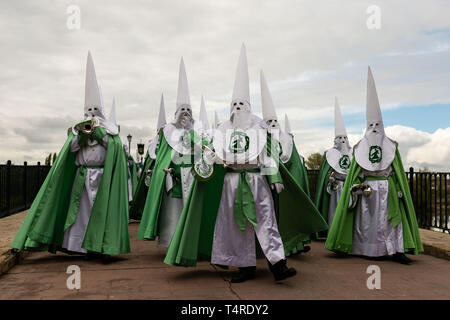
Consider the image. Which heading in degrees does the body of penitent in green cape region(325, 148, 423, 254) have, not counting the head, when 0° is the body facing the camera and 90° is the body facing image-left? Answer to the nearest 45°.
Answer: approximately 0°

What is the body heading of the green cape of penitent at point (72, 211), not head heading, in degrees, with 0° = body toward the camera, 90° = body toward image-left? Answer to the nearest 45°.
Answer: approximately 0°

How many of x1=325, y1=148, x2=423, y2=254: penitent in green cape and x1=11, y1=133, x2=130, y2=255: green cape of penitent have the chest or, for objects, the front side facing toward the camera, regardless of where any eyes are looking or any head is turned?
2

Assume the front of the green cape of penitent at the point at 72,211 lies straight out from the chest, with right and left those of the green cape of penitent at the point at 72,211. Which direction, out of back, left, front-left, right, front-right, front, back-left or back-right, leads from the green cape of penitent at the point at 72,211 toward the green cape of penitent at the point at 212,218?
front-left

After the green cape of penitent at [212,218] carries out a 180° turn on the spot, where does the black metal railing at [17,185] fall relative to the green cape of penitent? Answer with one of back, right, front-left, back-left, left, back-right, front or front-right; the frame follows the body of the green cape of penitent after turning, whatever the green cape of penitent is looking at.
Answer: front-left

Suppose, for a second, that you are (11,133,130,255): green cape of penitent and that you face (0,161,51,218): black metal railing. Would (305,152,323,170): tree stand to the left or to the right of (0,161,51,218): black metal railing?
right

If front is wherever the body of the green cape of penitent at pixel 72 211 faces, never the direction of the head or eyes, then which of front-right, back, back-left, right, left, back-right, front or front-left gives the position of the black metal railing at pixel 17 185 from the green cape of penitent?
back

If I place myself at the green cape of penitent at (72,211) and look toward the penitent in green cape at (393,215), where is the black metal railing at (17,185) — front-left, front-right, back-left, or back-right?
back-left

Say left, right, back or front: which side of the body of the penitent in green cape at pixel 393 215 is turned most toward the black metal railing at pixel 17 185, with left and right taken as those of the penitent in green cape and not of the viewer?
right

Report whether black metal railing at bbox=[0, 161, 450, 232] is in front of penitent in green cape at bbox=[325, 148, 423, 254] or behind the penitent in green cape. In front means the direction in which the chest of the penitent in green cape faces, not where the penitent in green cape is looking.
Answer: behind

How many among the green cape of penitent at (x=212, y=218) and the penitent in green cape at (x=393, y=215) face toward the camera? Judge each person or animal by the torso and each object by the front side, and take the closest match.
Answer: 2

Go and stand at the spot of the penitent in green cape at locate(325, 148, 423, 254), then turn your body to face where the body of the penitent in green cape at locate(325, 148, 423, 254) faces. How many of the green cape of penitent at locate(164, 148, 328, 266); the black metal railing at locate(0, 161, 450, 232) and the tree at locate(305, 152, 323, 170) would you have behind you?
2

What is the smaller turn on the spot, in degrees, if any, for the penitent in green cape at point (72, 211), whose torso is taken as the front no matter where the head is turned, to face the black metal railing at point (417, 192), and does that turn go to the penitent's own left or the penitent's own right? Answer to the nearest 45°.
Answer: approximately 90° to the penitent's own left
